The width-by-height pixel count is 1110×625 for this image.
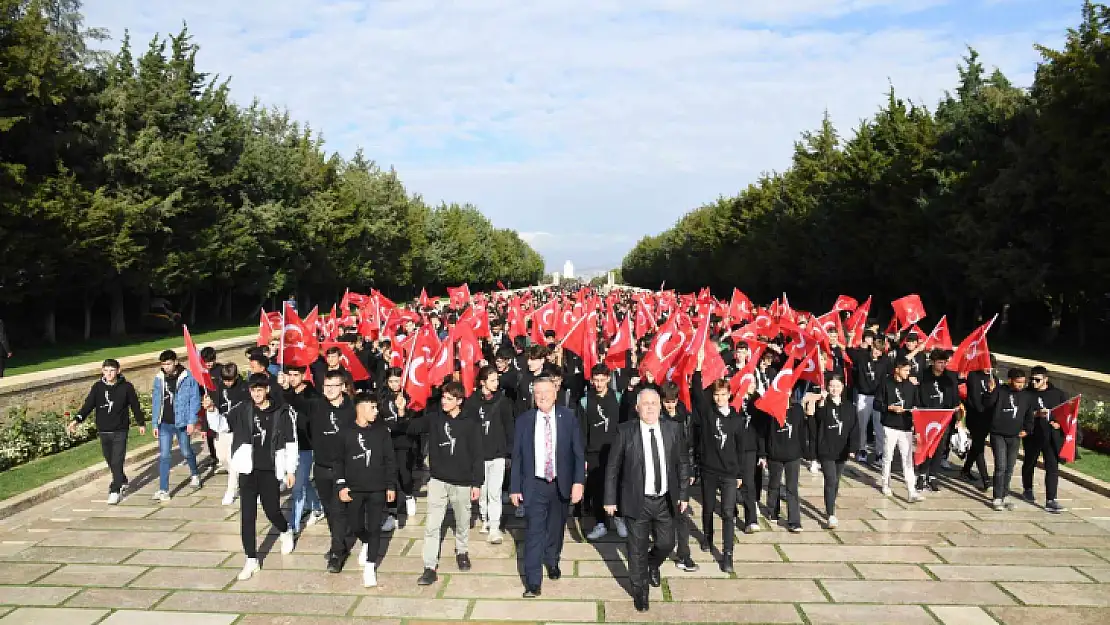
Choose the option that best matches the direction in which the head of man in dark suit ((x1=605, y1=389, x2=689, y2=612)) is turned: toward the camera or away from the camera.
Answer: toward the camera

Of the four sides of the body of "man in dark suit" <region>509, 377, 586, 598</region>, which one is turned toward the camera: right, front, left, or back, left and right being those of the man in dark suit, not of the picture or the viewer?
front

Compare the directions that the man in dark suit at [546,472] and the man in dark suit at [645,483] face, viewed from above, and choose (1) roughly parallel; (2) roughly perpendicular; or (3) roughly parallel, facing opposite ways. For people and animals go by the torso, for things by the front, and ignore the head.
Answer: roughly parallel

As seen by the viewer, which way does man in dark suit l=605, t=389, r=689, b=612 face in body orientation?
toward the camera

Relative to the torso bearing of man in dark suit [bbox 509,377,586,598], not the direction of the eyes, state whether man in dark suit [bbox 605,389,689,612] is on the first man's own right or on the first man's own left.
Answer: on the first man's own left

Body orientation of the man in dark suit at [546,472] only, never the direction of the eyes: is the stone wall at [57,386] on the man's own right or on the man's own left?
on the man's own right

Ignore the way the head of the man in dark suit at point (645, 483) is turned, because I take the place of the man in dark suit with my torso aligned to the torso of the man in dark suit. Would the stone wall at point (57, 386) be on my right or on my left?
on my right

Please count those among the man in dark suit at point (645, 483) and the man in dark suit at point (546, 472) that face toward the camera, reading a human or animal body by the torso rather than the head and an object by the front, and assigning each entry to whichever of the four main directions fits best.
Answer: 2
